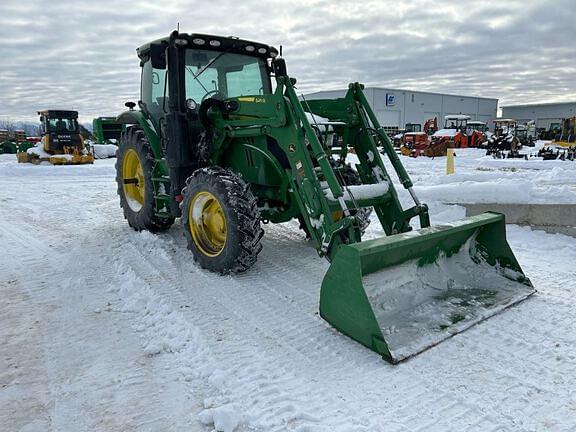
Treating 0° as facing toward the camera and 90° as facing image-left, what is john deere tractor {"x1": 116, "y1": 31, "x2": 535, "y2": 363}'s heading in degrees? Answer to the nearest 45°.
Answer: approximately 315°

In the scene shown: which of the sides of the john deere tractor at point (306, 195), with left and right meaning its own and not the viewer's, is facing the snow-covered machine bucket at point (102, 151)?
back

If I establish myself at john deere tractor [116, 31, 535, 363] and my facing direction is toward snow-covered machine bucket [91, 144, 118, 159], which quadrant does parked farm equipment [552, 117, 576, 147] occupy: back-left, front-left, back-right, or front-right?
front-right

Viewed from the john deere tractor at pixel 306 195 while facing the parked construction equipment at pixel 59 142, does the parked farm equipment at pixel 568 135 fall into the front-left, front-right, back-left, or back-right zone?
front-right

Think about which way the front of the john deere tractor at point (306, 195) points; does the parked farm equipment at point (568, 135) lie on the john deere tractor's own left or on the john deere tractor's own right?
on the john deere tractor's own left

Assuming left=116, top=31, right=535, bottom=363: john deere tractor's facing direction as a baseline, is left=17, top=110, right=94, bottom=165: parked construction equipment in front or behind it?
behind

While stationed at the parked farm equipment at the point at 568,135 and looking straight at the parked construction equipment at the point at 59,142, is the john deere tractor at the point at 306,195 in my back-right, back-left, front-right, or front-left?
front-left

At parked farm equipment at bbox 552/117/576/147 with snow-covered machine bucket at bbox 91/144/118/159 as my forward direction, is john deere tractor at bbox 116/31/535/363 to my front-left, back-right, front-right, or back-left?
front-left
